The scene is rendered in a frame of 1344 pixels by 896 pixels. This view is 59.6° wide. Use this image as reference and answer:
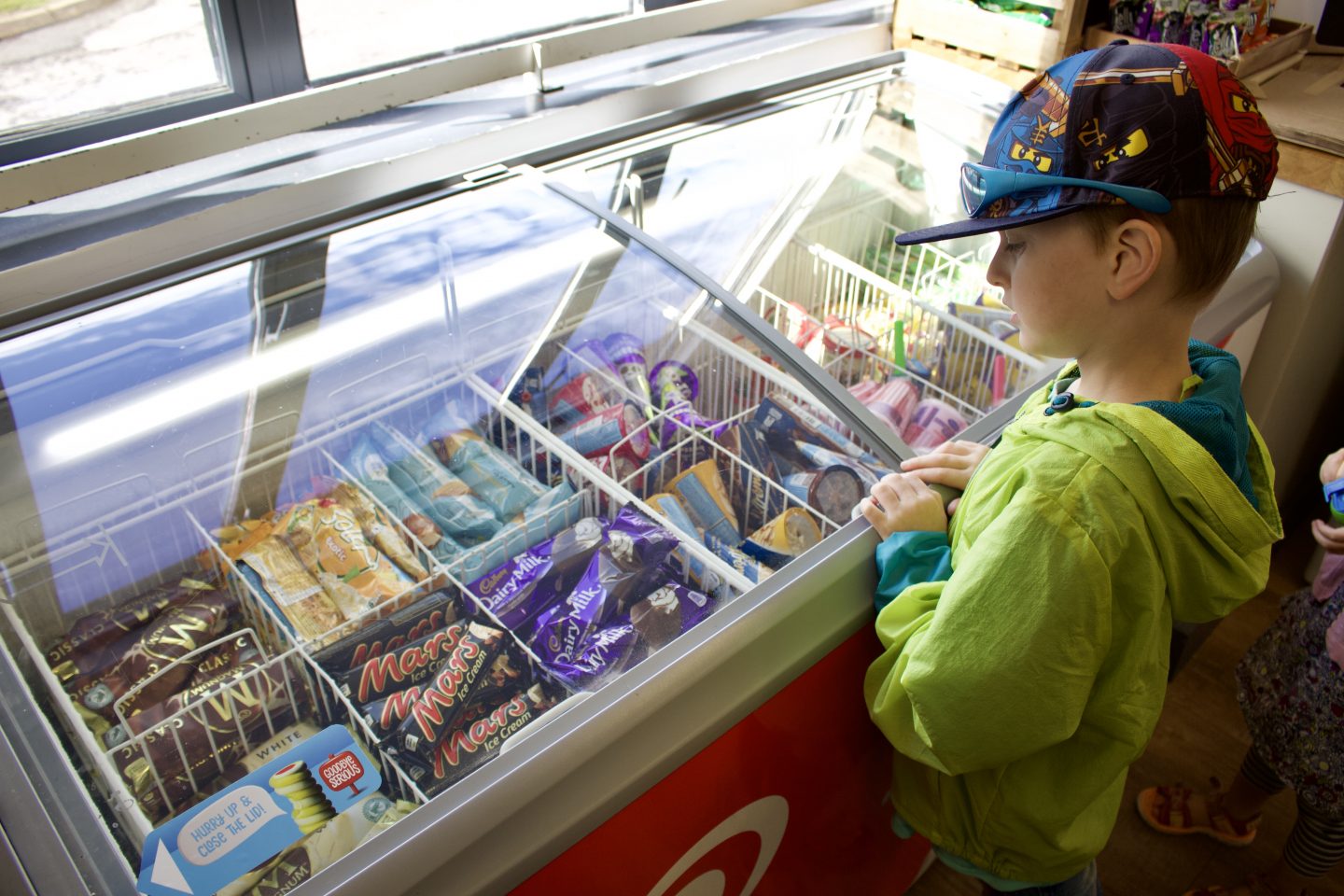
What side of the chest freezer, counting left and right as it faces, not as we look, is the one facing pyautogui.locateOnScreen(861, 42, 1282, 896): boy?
front

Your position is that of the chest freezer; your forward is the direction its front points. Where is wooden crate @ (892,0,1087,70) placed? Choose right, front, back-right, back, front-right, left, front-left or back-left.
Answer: left

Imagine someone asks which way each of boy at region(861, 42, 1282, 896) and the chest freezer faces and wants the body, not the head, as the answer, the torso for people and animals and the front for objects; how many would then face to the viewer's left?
1

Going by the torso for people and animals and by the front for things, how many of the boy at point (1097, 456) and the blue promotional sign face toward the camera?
1

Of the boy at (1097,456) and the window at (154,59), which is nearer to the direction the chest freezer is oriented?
the boy

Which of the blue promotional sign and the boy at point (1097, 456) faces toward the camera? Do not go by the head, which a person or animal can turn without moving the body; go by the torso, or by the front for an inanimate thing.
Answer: the blue promotional sign

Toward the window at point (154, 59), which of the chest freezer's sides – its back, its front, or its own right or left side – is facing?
back

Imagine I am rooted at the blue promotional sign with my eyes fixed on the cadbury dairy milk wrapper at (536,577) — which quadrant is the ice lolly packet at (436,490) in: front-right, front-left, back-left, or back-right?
front-left

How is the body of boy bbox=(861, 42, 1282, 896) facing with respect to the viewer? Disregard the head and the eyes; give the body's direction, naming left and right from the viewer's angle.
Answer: facing to the left of the viewer

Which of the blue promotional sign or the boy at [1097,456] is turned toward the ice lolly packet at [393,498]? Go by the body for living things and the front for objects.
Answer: the boy

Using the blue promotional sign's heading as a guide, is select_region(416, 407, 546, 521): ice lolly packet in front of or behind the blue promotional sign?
behind

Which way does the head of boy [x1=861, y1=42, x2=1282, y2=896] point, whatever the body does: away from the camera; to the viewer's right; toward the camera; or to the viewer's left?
to the viewer's left

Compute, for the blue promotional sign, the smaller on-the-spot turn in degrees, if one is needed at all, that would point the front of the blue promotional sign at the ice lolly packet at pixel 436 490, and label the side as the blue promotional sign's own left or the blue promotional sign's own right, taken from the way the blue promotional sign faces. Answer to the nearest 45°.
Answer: approximately 135° to the blue promotional sign's own left

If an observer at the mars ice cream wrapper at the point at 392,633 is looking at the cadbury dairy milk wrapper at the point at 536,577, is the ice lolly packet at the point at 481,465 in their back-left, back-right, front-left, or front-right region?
front-left

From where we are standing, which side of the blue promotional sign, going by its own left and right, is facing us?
front

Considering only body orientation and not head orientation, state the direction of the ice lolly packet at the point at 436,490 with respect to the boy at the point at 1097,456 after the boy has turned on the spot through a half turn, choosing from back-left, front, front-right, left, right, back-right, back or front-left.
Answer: back
